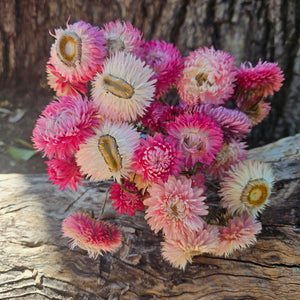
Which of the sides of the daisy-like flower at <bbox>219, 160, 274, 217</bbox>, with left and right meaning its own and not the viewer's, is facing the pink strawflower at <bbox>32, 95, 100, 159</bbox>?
right

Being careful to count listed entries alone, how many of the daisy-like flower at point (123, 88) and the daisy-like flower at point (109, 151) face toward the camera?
2

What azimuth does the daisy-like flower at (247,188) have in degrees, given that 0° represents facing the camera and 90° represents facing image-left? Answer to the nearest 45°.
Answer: approximately 315°

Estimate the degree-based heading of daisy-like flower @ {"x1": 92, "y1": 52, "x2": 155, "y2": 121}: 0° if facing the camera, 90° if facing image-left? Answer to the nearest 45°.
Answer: approximately 0°

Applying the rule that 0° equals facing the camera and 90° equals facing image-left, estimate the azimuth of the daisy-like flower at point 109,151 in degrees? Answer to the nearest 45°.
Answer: approximately 0°

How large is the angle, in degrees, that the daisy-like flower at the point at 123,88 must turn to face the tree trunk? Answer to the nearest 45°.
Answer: approximately 135° to its left
